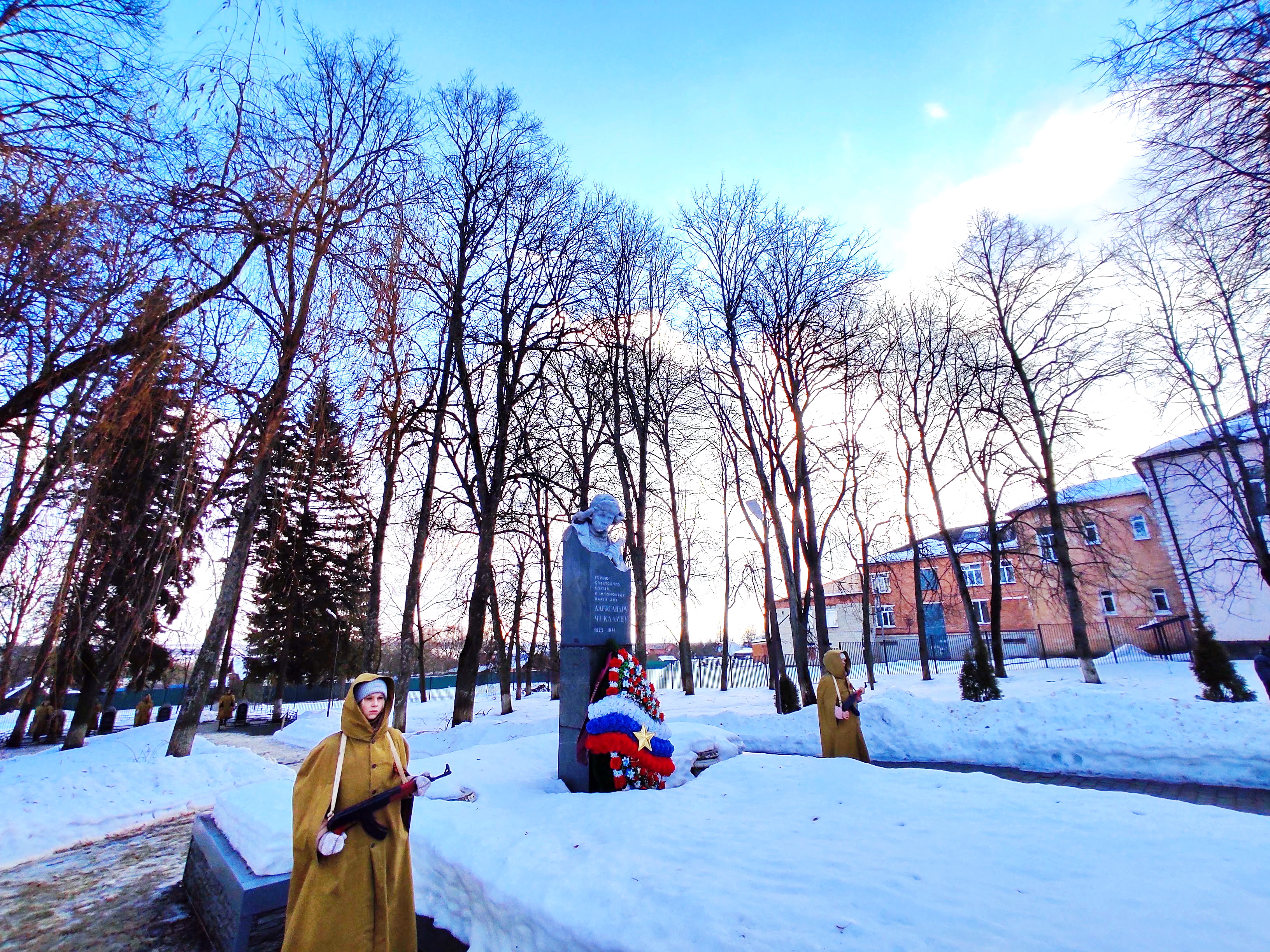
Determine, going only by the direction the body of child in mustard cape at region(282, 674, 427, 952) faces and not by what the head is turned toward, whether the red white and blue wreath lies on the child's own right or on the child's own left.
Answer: on the child's own left

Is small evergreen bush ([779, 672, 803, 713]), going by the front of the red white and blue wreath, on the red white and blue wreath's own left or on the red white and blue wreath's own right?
on the red white and blue wreath's own left

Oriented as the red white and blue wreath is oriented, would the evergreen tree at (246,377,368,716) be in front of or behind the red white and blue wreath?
behind

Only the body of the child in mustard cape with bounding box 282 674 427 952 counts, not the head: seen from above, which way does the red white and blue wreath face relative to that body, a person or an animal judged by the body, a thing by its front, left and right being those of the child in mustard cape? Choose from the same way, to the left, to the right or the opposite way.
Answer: the same way

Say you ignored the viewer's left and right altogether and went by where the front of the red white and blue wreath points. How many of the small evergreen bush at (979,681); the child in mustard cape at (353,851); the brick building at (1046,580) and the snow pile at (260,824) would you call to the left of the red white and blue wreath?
2

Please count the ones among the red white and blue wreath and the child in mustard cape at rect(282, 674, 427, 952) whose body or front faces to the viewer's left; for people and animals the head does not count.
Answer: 0

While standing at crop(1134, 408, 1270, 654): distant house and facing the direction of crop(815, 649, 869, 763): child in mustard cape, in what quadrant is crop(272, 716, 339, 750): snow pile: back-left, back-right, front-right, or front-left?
front-right

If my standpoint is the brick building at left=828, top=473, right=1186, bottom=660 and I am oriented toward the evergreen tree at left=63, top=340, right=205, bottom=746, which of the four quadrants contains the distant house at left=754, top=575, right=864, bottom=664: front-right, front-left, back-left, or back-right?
back-right

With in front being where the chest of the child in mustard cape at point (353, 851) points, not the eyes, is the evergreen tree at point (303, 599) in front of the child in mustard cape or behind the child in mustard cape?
behind

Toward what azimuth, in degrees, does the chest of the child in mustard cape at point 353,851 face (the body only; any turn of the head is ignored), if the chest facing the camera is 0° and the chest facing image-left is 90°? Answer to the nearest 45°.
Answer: approximately 315°

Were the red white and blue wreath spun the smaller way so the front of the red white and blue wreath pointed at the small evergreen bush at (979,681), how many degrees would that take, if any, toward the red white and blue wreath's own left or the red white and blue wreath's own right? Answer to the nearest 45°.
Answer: approximately 90° to the red white and blue wreath's own left

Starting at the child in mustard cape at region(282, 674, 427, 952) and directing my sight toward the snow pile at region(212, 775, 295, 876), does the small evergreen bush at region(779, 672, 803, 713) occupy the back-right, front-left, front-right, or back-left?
front-right

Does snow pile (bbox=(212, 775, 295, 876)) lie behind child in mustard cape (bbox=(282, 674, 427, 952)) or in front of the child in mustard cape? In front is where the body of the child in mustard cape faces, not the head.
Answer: behind

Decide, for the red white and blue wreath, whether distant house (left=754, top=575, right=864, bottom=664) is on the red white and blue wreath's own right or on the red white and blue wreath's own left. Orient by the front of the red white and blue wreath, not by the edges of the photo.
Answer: on the red white and blue wreath's own left

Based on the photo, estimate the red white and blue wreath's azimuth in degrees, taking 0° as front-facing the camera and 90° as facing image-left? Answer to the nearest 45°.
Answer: approximately 315°

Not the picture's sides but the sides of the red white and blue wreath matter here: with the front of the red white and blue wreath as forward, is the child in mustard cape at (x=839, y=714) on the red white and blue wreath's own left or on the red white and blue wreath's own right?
on the red white and blue wreath's own left
